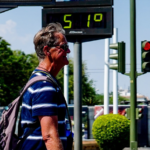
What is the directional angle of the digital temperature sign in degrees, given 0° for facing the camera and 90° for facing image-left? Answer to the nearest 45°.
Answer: approximately 0°

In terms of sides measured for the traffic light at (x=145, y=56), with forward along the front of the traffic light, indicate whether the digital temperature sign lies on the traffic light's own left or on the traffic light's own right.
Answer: on the traffic light's own right
